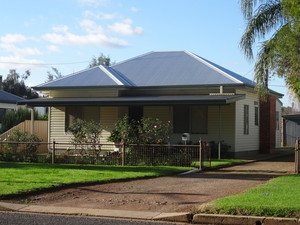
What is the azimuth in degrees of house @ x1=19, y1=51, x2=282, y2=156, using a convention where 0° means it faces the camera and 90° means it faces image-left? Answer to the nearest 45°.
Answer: approximately 0°

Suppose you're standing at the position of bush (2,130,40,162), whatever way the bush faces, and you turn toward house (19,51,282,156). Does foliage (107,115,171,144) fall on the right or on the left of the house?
right

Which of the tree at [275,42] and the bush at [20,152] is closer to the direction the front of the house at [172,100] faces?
the bush

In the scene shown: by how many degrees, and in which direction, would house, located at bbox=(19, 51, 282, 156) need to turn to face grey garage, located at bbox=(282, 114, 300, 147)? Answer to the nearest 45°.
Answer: approximately 135° to its left

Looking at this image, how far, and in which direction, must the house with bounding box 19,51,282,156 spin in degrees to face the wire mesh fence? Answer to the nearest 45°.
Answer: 0° — it already faces it

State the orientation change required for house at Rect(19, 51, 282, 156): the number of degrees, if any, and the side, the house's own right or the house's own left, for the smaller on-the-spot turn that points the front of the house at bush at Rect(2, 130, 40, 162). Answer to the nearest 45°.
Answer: approximately 45° to the house's own right

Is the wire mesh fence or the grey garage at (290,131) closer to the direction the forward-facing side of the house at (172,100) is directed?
the wire mesh fence

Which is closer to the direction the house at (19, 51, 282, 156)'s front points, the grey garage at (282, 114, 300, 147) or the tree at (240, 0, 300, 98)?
the tree

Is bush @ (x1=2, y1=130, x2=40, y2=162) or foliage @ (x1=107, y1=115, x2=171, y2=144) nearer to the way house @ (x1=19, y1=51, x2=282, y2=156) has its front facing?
the foliage

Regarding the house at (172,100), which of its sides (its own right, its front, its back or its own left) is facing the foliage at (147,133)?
front

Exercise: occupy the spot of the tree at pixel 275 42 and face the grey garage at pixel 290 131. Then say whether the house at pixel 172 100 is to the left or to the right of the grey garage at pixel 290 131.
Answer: left
